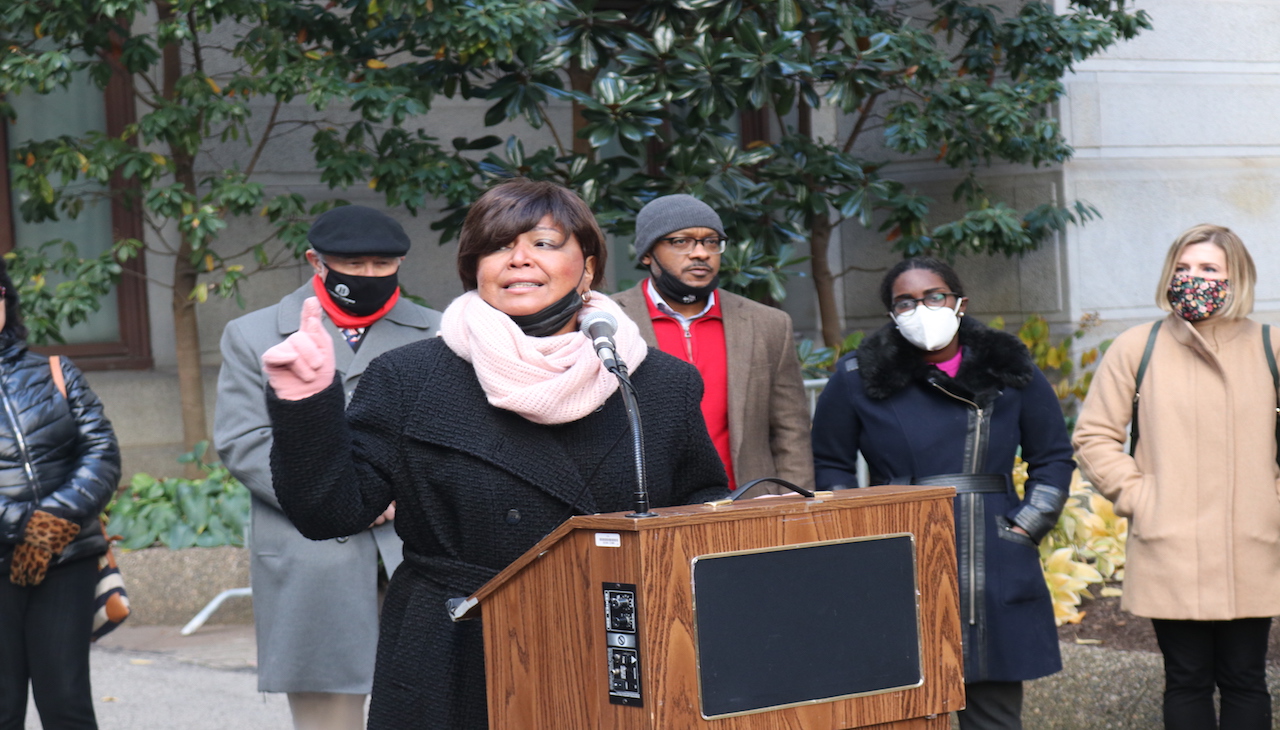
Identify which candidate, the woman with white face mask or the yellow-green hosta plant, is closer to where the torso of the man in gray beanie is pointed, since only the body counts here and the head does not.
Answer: the woman with white face mask

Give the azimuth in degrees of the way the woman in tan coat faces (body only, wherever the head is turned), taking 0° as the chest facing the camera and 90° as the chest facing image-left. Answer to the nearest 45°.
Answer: approximately 0°

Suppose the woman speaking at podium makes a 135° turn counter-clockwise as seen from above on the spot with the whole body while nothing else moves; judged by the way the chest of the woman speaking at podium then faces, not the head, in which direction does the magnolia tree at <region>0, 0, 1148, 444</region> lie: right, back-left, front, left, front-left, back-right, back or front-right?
front-left

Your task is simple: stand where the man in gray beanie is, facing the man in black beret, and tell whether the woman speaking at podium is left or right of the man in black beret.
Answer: left

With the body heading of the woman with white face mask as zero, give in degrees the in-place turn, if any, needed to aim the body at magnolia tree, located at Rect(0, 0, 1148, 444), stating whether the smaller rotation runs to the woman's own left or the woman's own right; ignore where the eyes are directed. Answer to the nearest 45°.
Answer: approximately 135° to the woman's own right

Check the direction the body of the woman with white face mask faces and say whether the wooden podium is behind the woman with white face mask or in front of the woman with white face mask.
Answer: in front

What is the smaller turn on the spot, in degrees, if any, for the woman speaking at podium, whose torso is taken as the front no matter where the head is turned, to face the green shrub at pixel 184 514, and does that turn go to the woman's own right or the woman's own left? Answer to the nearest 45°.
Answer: approximately 180°

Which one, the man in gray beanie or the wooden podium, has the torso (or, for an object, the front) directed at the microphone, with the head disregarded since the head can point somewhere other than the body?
the man in gray beanie

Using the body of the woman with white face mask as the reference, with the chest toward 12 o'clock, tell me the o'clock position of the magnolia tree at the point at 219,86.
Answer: The magnolia tree is roughly at 4 o'clock from the woman with white face mask.
